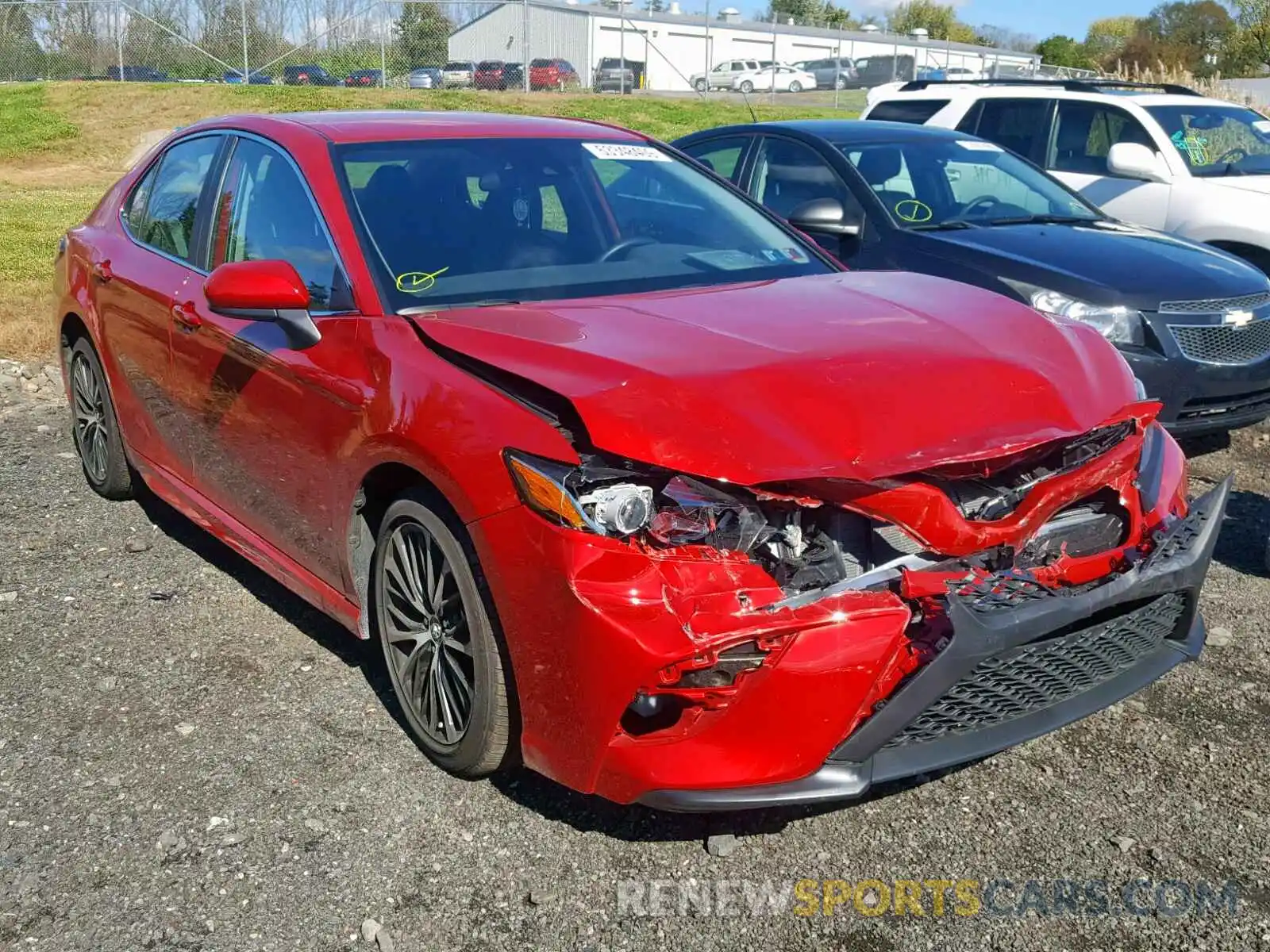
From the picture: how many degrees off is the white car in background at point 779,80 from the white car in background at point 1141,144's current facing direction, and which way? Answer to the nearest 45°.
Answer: approximately 135° to its left

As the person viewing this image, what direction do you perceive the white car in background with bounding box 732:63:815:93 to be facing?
facing to the left of the viewer

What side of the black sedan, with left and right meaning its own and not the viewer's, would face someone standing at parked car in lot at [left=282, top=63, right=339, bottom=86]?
back

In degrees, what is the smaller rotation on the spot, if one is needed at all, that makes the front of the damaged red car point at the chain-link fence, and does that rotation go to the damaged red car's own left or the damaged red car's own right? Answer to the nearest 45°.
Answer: approximately 135° to the damaged red car's own left

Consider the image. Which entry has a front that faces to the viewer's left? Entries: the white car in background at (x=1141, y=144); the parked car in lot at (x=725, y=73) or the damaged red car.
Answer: the parked car in lot

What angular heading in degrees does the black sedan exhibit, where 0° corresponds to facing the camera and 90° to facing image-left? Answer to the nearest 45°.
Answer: approximately 315°

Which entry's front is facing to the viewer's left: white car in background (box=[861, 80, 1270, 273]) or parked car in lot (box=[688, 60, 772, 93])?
the parked car in lot

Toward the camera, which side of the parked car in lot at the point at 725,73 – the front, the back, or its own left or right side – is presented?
left

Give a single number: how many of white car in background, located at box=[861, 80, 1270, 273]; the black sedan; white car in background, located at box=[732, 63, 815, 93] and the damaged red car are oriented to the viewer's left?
1

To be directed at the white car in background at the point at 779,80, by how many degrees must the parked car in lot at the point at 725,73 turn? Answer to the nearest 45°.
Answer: approximately 135° to its left

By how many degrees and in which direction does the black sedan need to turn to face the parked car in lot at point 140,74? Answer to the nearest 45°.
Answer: approximately 180°

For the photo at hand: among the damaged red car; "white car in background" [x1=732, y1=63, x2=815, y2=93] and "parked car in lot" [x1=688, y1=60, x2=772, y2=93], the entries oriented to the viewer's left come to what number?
2

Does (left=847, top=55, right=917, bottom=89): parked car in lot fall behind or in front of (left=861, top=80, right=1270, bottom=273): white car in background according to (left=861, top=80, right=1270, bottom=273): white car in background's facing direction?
behind

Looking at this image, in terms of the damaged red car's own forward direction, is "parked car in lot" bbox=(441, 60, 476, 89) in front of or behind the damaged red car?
behind
